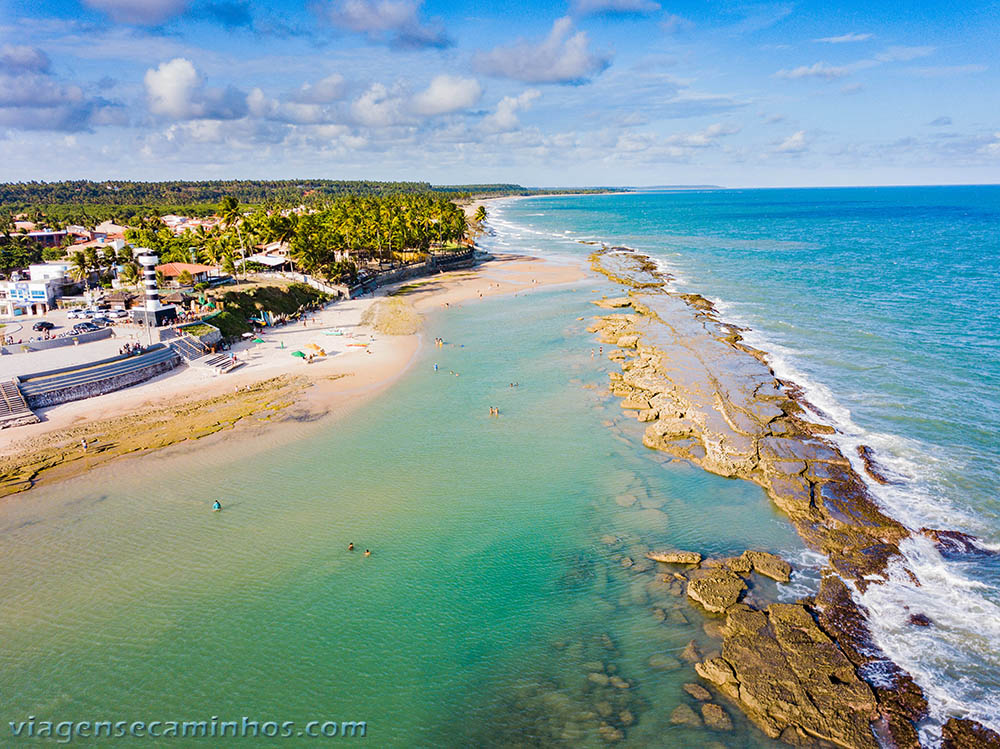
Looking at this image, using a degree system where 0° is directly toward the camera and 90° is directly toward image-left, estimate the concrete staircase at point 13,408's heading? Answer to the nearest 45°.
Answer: approximately 315°

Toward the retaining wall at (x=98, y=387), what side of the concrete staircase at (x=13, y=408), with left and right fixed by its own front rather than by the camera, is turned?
left

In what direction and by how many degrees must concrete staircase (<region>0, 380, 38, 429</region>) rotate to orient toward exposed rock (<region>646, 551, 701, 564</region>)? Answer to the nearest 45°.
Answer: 0° — it already faces it

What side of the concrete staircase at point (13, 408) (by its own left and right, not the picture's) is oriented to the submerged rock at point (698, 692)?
front

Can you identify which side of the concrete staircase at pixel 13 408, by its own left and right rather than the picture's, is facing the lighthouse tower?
left

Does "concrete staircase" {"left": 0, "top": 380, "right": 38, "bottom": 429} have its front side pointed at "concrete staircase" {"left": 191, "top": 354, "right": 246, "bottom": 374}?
no

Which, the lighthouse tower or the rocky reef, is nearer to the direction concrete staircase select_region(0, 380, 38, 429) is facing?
the rocky reef

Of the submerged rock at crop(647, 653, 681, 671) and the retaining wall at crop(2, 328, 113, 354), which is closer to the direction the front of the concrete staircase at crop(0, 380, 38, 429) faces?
the submerged rock

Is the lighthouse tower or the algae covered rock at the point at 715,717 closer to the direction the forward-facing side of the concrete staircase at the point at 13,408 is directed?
the algae covered rock

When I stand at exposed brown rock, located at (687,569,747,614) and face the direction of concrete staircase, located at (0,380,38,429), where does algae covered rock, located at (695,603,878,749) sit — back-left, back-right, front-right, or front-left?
back-left

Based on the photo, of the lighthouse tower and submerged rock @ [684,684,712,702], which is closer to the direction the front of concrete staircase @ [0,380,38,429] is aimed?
the submerged rock

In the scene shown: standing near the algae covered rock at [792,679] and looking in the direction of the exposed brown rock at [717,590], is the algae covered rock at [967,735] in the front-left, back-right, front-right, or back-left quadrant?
back-right

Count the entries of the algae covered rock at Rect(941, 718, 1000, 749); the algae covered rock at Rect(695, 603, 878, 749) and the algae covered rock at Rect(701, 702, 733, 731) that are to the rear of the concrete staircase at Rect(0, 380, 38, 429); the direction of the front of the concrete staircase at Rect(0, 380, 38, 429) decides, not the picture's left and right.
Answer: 0
